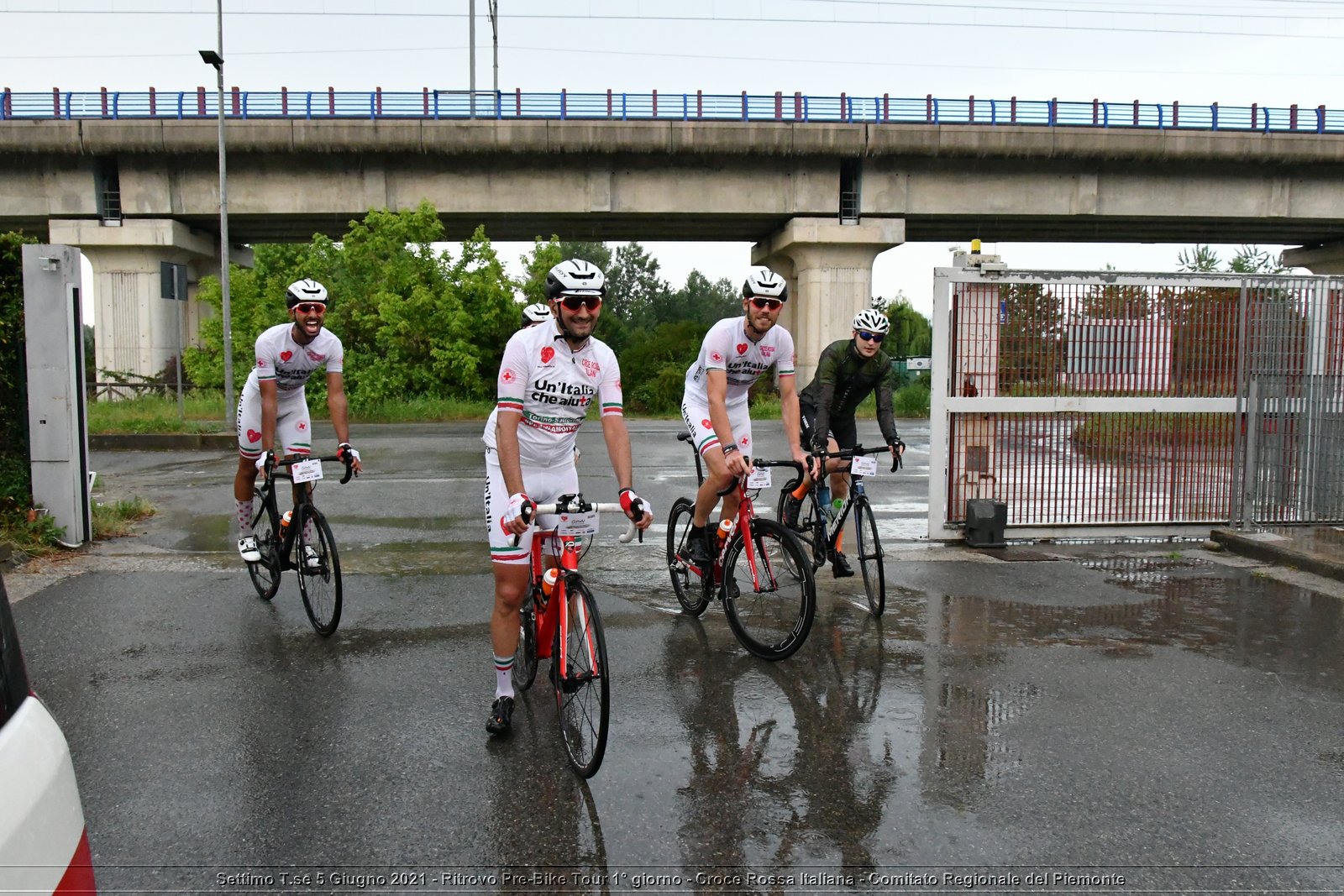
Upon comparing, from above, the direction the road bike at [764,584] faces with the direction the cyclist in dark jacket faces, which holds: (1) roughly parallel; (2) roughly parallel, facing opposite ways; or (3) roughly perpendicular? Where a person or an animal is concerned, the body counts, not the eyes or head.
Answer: roughly parallel

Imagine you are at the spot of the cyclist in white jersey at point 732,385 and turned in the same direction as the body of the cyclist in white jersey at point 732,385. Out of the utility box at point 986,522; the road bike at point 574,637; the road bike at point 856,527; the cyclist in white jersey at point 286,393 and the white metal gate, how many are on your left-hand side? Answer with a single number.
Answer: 3

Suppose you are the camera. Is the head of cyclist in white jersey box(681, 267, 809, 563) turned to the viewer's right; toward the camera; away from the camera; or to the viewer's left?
toward the camera

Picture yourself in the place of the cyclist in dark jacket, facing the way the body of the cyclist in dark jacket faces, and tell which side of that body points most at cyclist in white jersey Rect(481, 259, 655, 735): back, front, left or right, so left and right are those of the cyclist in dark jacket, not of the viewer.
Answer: right

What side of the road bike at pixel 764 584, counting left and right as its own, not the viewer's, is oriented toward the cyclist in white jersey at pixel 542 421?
right

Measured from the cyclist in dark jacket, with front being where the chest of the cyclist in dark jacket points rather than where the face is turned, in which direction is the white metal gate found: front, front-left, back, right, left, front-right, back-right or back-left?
left

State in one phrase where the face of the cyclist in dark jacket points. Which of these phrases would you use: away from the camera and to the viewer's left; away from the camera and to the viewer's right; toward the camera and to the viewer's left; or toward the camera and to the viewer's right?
toward the camera and to the viewer's left

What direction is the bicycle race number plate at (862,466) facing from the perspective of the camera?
toward the camera

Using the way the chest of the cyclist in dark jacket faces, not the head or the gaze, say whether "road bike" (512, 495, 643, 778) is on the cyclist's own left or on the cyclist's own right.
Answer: on the cyclist's own right

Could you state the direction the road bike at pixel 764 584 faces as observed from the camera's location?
facing the viewer and to the right of the viewer

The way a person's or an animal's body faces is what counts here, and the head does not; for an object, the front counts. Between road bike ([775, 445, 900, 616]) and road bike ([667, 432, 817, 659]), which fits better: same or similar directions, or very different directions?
same or similar directions

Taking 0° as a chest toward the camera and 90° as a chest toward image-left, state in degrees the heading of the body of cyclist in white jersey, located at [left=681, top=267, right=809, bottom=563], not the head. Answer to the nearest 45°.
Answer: approximately 315°

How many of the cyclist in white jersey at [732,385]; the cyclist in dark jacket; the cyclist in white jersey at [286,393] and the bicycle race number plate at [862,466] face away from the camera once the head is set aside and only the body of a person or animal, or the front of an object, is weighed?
0

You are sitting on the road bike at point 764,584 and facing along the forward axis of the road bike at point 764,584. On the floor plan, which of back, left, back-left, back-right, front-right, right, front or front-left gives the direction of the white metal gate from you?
left

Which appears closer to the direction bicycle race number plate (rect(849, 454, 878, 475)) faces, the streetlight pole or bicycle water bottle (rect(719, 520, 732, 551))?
the bicycle water bottle
